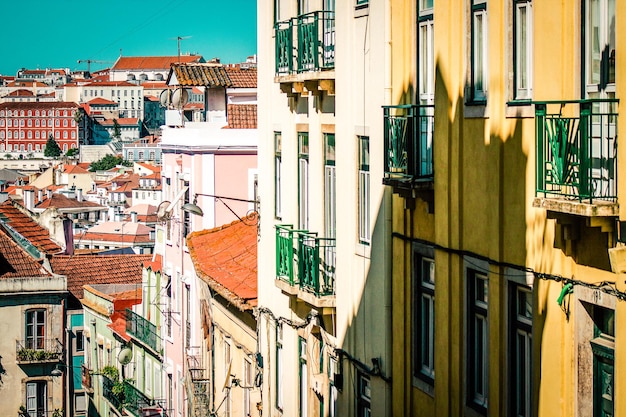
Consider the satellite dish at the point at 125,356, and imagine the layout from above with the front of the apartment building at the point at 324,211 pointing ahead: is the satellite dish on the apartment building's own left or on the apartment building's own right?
on the apartment building's own right

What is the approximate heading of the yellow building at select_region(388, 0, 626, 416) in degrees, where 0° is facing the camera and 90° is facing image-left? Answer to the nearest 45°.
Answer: approximately 45°

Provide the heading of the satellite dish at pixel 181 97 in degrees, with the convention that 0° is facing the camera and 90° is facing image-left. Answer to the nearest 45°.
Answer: approximately 45°

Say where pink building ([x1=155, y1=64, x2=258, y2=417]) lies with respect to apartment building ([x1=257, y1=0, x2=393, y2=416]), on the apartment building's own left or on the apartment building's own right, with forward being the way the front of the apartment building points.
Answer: on the apartment building's own right
